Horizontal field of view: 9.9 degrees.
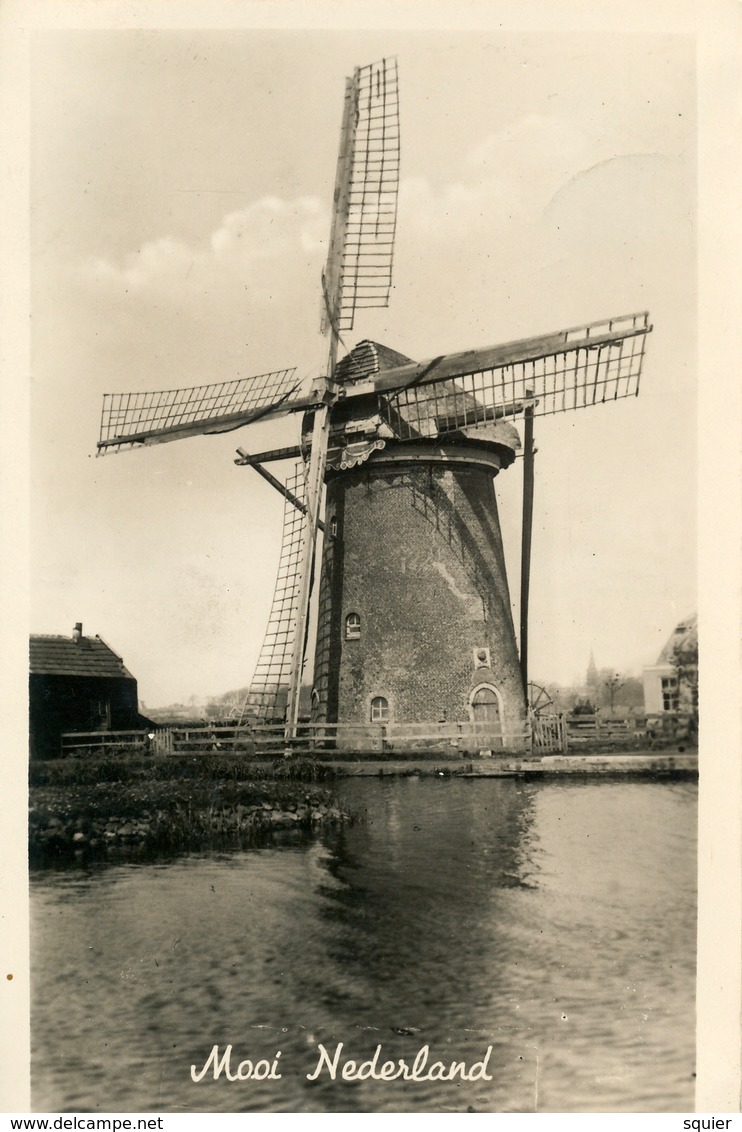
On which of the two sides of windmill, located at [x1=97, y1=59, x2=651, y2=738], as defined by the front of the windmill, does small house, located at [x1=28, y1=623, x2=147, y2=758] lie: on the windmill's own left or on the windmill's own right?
on the windmill's own right

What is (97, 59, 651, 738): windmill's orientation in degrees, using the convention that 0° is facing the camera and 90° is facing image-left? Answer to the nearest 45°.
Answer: approximately 45°

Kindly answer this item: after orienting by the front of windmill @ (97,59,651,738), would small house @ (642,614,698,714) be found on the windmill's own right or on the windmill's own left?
on the windmill's own left
